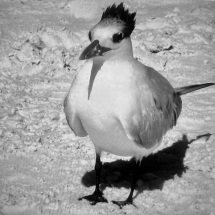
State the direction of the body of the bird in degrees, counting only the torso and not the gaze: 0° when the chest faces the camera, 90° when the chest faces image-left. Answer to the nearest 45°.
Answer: approximately 45°
